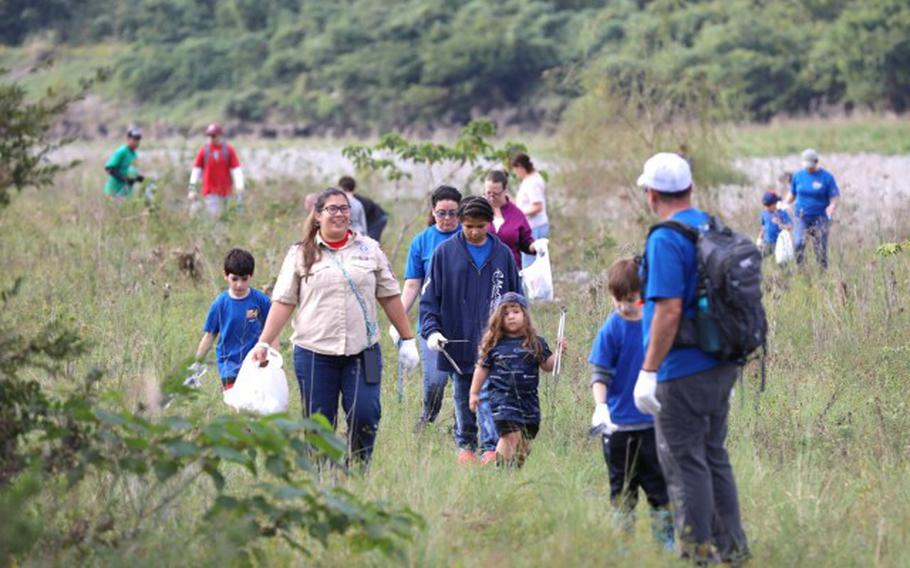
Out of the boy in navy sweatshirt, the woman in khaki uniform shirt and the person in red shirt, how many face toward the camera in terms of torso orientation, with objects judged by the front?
3

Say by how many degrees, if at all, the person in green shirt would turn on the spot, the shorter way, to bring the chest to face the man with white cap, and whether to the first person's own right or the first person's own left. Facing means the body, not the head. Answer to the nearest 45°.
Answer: approximately 45° to the first person's own right

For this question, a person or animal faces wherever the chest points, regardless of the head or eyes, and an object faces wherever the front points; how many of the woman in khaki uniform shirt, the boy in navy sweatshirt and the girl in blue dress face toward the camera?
3

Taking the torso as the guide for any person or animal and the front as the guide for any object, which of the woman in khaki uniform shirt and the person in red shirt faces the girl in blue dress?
the person in red shirt

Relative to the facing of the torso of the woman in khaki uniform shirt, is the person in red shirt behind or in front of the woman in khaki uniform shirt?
behind

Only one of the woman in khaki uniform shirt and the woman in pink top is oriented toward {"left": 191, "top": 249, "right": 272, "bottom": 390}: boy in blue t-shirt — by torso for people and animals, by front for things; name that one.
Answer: the woman in pink top

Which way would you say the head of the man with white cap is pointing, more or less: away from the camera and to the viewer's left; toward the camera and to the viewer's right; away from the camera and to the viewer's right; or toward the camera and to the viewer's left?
away from the camera and to the viewer's left

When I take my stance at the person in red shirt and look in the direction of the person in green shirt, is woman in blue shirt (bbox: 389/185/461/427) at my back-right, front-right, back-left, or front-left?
back-left

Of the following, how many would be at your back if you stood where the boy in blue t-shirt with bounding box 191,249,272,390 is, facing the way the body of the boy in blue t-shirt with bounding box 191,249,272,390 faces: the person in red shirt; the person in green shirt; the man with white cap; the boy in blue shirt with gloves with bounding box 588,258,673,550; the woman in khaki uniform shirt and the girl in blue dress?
2

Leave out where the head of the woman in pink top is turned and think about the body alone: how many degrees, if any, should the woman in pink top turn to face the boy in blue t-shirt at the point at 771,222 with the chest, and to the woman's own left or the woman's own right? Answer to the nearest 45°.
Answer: approximately 180°

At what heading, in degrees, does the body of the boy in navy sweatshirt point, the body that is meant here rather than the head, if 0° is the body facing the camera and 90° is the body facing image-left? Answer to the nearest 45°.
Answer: approximately 0°
